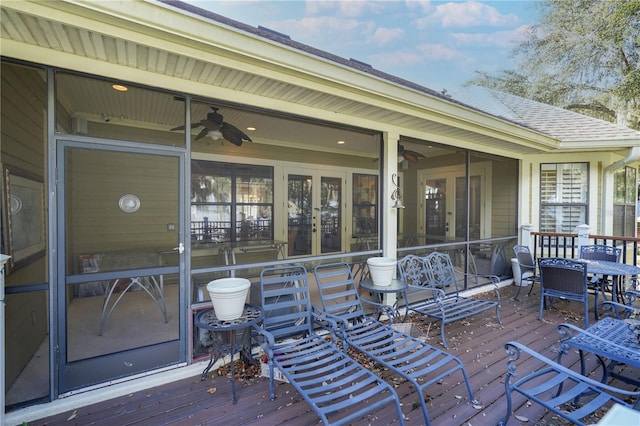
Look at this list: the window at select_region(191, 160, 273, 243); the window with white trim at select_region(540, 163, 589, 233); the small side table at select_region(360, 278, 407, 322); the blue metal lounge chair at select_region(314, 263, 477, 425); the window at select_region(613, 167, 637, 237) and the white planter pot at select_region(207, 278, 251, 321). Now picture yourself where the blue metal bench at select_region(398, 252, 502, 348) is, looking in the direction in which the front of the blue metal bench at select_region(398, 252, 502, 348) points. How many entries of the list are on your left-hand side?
2

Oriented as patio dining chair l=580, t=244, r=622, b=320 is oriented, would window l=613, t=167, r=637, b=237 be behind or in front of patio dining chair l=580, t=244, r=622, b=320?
behind

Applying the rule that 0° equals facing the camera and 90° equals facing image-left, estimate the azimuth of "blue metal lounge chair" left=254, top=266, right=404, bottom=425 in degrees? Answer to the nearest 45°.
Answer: approximately 315°

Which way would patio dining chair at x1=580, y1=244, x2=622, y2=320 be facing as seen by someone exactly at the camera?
facing the viewer

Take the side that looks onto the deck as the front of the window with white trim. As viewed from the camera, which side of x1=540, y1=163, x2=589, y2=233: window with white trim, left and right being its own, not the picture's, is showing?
front

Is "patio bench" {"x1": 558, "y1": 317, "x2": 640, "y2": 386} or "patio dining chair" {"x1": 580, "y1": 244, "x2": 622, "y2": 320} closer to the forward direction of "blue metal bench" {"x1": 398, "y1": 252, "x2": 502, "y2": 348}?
the patio bench

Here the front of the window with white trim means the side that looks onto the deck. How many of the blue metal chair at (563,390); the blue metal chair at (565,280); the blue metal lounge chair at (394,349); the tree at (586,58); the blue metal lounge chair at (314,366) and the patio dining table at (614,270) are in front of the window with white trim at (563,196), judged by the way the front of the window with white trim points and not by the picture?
5

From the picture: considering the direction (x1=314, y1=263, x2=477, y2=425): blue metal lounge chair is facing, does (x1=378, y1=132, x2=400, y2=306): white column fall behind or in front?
behind

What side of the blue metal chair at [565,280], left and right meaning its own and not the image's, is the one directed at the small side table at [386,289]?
left

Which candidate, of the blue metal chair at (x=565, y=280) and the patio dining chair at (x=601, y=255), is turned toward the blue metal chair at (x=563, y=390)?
the patio dining chair

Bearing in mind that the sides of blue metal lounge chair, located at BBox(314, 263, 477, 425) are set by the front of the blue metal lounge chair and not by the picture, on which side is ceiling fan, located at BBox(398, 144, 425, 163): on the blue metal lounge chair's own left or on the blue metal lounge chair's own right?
on the blue metal lounge chair's own left

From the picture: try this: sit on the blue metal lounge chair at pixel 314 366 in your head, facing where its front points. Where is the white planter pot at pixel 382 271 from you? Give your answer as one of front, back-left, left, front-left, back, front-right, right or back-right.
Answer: left

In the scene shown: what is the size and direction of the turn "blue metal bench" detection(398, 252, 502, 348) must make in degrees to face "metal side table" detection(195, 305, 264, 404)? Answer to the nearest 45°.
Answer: approximately 90° to its right

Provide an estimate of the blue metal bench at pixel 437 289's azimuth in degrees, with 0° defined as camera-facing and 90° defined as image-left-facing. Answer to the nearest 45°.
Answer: approximately 315°

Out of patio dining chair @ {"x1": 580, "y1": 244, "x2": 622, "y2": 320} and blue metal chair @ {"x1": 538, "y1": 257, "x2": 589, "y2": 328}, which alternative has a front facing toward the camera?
the patio dining chair
